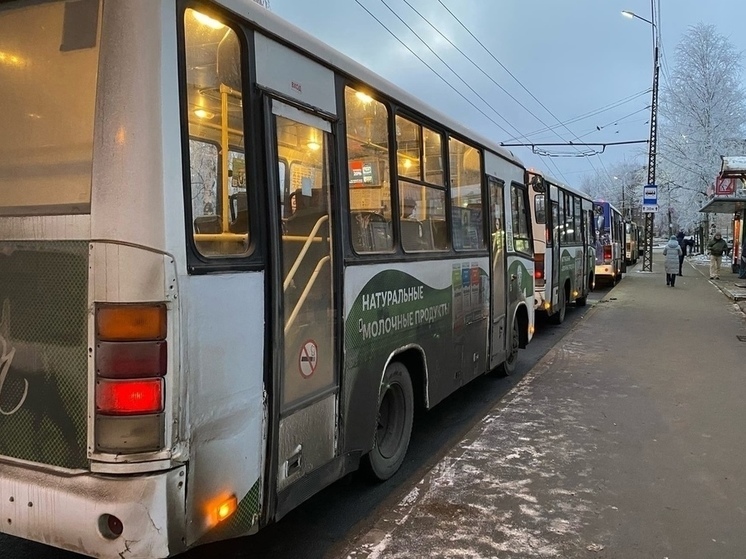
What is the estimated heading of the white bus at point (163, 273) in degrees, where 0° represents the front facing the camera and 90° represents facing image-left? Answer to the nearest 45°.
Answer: approximately 225°

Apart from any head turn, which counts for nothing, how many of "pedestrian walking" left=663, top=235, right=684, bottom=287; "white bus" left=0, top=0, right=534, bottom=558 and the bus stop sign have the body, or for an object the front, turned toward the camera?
1

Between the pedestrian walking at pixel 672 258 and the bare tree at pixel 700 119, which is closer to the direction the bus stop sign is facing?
the pedestrian walking

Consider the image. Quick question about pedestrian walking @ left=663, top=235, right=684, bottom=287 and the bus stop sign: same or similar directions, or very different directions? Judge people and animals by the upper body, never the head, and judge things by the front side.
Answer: very different directions

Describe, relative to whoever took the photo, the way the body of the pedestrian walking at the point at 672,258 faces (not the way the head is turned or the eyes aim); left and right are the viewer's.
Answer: facing away from the viewer

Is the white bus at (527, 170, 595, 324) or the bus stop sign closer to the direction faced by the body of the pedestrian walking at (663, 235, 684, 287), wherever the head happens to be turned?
the bus stop sign

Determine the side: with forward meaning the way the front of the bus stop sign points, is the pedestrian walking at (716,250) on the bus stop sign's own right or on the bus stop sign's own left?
on the bus stop sign's own left

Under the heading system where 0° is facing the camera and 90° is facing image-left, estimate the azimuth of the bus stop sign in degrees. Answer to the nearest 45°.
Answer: approximately 0°

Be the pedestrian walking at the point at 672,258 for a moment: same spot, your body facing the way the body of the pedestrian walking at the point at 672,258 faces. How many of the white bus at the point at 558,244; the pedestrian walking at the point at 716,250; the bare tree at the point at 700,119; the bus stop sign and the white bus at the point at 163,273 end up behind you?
2

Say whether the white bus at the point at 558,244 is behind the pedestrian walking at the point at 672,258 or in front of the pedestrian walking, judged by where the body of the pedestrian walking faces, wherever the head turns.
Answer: behind

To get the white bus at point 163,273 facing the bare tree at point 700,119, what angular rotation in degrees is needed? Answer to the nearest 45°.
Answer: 0° — it already faces it
